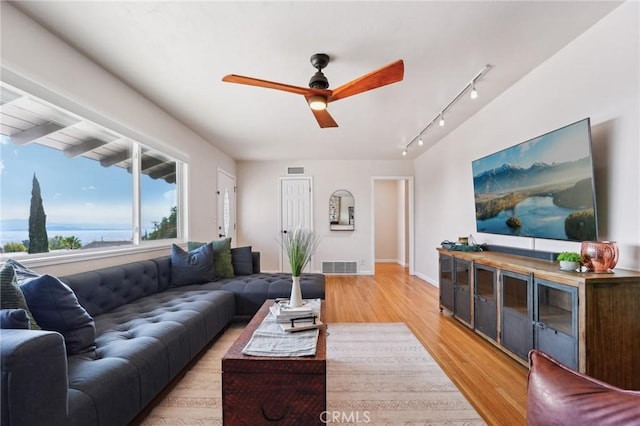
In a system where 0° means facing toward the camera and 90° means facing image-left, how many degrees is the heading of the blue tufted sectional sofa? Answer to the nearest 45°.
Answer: approximately 315°

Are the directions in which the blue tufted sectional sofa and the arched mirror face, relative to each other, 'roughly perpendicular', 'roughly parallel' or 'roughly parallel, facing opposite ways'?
roughly perpendicular

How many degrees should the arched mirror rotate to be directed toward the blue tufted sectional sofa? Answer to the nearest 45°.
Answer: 0° — it already faces it

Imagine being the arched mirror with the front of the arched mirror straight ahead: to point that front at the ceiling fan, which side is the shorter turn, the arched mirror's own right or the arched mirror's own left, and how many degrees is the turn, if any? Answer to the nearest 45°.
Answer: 0° — it already faces it

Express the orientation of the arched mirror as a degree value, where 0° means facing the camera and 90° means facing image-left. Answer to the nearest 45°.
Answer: approximately 0°

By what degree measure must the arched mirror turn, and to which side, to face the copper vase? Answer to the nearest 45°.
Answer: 0° — it already faces it
